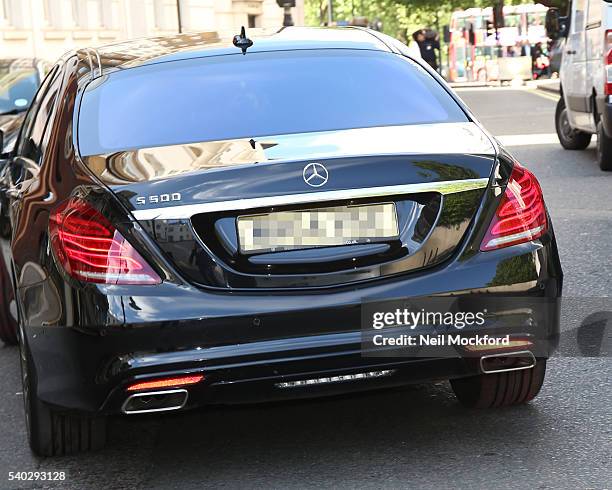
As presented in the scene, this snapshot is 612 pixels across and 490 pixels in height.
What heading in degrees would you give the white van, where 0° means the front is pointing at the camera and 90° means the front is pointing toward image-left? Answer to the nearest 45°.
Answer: approximately 135°

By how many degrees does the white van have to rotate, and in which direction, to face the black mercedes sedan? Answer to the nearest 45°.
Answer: approximately 135° to its left

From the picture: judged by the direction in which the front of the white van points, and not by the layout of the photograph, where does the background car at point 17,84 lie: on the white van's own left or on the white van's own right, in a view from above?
on the white van's own left

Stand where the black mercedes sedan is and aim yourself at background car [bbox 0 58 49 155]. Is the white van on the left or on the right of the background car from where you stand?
right

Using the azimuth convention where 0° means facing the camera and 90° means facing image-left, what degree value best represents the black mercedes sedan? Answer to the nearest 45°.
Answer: approximately 180°

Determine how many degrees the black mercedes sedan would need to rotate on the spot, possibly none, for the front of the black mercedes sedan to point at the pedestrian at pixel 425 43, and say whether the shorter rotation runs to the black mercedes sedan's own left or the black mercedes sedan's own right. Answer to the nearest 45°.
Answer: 0° — it already faces them

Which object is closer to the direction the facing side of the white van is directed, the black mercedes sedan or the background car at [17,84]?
the background car
